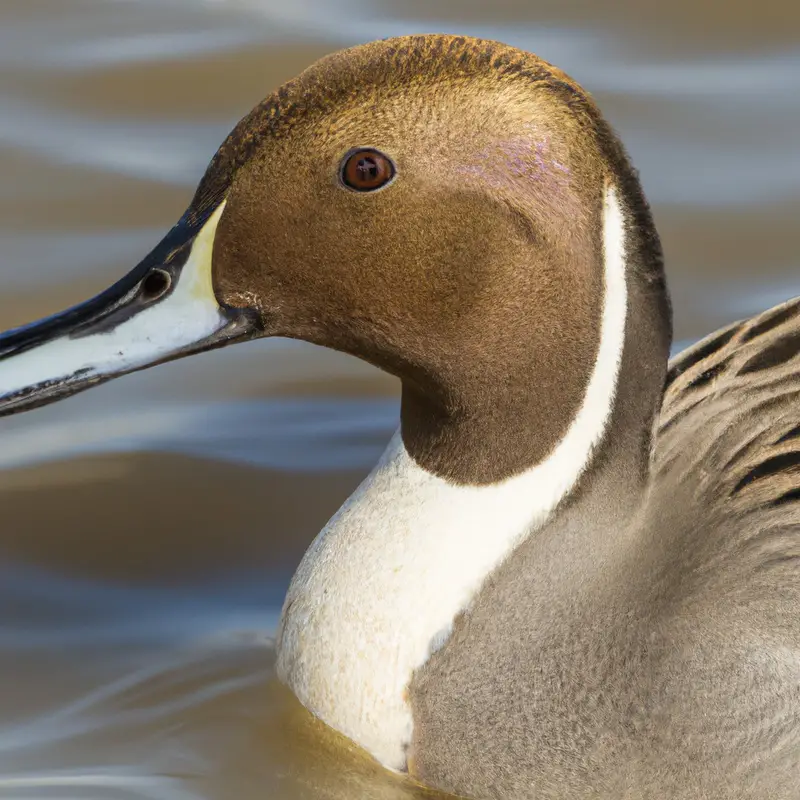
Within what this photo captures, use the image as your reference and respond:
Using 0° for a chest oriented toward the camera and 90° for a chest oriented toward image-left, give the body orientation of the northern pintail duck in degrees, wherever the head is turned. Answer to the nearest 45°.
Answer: approximately 90°
